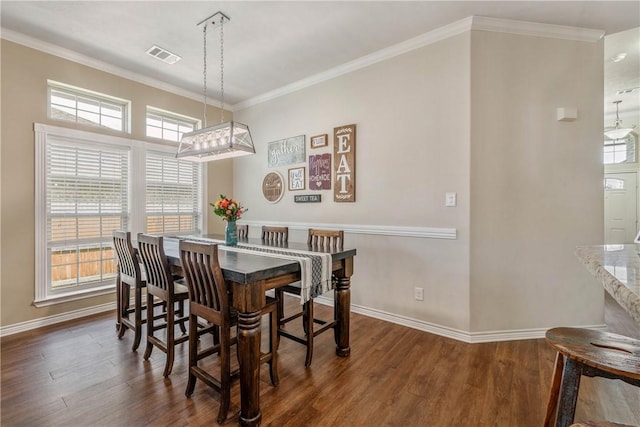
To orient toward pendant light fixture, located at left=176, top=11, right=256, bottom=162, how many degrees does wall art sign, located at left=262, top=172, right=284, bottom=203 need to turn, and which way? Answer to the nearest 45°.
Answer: approximately 45° to its left

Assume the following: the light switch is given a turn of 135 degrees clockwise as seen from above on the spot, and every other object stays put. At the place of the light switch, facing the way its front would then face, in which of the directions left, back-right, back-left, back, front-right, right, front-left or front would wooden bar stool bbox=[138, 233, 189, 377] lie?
left

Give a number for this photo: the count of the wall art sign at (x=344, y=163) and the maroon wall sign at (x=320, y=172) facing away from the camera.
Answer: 0

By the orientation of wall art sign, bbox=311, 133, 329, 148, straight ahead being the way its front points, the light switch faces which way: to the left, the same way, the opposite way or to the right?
the same way

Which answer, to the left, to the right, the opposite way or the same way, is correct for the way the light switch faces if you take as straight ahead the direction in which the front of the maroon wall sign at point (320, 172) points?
the same way

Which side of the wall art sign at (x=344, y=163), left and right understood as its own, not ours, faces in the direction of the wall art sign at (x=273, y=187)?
right

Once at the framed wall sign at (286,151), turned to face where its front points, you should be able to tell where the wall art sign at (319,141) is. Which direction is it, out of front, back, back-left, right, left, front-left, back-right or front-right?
left

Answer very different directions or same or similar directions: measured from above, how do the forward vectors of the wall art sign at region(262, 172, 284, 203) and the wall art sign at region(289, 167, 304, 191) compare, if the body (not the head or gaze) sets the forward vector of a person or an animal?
same or similar directions

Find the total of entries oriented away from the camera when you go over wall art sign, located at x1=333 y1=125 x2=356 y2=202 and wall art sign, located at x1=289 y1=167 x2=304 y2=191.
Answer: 0

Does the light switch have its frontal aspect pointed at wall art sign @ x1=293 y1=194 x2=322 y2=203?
no

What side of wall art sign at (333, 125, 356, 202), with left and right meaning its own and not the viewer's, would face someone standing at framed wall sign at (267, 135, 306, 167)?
right

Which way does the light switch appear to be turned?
toward the camera

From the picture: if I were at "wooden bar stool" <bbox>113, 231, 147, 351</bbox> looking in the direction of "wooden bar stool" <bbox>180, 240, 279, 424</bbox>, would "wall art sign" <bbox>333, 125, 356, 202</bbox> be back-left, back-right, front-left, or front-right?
front-left

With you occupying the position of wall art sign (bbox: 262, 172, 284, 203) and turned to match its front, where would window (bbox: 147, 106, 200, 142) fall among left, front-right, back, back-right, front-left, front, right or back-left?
front-right

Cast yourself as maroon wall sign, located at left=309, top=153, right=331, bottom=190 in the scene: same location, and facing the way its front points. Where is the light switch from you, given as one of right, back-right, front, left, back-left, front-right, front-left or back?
left

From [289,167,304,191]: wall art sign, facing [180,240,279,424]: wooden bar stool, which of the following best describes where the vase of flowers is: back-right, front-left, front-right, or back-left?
front-right

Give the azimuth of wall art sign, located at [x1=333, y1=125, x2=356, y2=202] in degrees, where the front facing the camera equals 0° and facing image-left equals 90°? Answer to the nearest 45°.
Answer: approximately 45°
